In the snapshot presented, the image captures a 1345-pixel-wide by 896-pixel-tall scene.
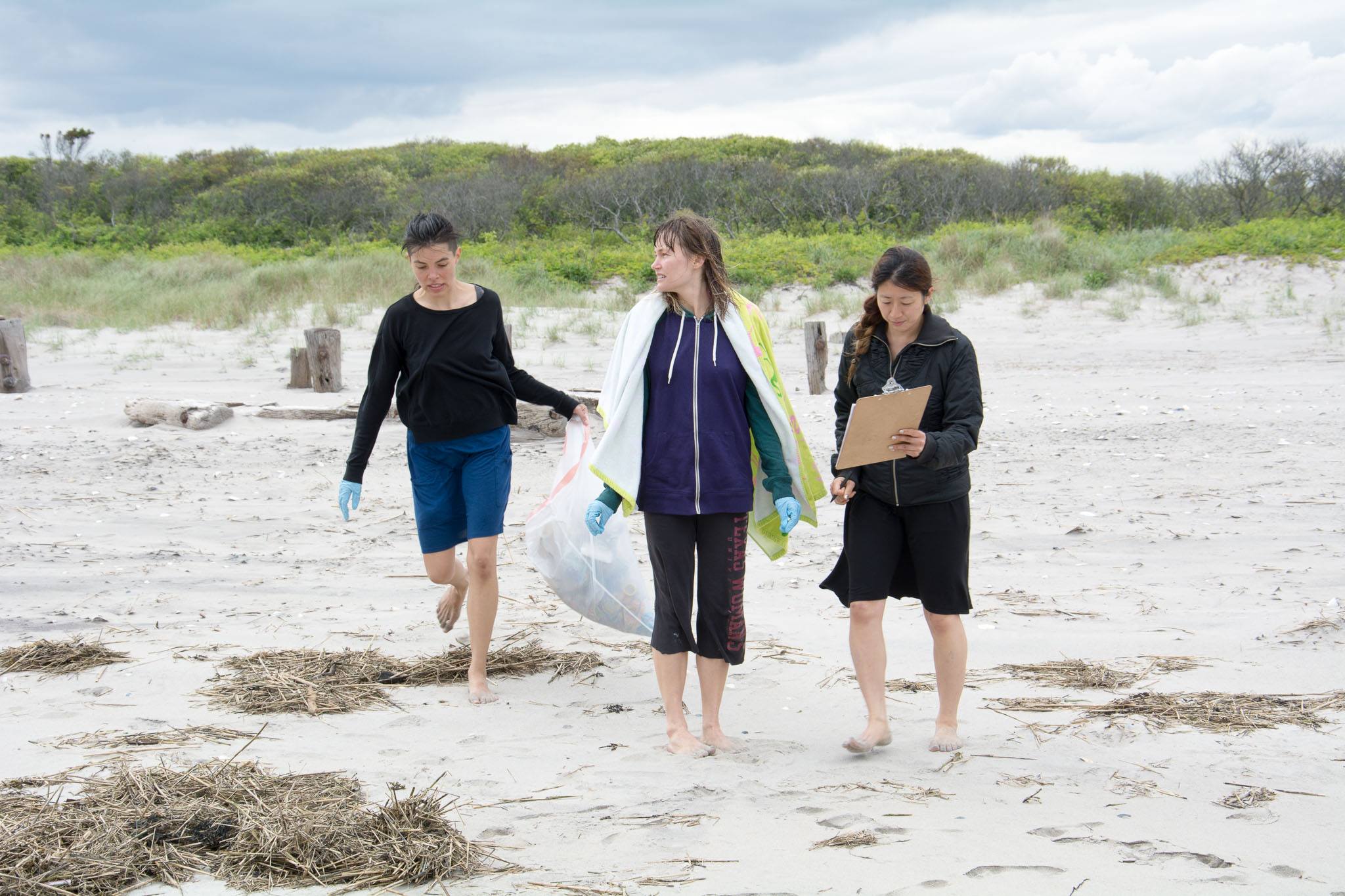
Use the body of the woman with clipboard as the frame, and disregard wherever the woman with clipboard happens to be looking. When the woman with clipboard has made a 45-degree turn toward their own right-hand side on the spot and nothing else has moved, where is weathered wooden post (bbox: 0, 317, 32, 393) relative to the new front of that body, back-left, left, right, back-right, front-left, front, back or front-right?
right

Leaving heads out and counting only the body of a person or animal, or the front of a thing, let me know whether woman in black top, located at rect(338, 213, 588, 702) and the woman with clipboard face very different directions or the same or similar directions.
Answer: same or similar directions

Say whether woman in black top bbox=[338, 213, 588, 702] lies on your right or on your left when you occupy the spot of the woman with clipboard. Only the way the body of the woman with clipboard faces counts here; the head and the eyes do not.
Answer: on your right

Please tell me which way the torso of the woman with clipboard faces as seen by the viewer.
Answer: toward the camera

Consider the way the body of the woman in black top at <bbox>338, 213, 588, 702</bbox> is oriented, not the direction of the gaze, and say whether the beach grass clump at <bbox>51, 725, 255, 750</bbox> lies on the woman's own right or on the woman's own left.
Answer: on the woman's own right

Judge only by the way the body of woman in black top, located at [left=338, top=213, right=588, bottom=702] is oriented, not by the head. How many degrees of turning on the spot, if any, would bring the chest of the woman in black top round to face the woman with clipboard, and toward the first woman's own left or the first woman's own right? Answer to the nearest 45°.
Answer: approximately 45° to the first woman's own left

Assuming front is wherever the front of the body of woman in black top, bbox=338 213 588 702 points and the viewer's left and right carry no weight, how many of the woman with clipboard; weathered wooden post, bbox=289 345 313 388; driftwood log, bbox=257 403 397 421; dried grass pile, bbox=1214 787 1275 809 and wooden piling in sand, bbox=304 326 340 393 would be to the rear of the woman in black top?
3

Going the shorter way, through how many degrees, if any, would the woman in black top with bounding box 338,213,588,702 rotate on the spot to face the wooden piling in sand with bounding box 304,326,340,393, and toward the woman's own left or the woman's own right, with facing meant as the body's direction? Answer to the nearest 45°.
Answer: approximately 180°

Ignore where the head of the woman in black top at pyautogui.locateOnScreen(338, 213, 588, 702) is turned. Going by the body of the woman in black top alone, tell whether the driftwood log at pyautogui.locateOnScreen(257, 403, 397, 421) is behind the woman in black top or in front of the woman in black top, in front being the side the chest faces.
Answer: behind

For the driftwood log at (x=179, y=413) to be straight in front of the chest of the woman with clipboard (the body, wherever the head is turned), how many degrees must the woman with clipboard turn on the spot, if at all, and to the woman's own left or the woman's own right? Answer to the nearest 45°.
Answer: approximately 135° to the woman's own right

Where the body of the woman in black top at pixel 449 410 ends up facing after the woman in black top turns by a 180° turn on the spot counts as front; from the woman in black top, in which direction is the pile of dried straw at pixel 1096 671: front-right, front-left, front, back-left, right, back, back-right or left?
right

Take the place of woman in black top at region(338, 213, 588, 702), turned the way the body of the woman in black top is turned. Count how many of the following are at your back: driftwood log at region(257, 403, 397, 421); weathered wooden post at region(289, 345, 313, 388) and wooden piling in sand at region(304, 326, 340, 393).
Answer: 3

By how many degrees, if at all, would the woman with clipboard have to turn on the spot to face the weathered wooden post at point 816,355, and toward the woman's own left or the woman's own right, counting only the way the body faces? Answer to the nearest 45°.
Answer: approximately 180°

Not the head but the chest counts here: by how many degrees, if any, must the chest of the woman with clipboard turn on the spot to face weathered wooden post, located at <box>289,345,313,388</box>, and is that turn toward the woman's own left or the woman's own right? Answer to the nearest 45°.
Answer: approximately 135° to the woman's own right

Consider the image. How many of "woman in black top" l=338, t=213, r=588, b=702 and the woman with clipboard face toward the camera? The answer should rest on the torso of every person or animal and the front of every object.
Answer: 2

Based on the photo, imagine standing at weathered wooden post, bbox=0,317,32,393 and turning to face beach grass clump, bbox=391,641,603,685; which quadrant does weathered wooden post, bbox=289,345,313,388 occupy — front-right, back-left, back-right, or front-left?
front-left
